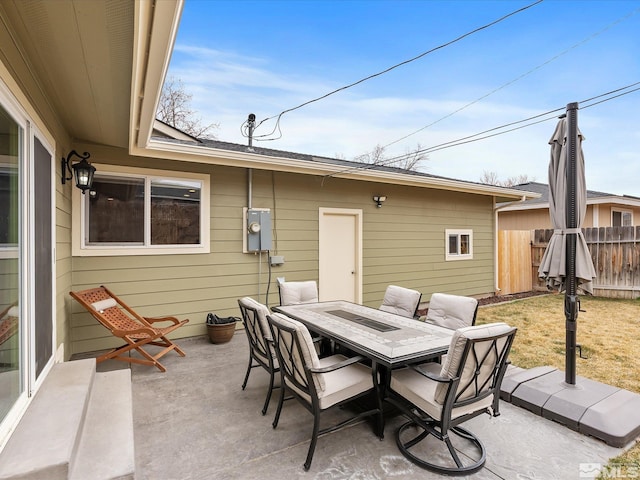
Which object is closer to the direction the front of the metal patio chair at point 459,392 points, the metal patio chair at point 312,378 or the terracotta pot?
the terracotta pot

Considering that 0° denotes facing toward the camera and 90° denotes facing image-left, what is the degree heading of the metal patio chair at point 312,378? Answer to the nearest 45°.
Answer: approximately 225°

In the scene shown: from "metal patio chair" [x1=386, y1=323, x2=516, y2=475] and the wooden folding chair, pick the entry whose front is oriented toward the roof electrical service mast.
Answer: the metal patio chair

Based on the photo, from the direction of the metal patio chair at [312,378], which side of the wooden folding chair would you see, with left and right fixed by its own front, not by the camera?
front

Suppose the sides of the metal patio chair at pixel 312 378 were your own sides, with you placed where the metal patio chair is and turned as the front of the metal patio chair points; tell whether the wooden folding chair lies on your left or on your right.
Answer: on your left

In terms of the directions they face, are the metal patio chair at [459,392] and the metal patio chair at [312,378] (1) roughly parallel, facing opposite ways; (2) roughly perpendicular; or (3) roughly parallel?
roughly perpendicular

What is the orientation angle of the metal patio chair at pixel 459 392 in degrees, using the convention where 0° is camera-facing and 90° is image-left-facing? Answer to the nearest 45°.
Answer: approximately 135°

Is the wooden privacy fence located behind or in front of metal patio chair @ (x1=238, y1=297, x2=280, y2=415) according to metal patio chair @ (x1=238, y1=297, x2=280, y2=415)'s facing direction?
in front

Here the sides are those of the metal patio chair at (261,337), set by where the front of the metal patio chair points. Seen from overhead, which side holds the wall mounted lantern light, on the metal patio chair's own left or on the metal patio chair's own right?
on the metal patio chair's own left

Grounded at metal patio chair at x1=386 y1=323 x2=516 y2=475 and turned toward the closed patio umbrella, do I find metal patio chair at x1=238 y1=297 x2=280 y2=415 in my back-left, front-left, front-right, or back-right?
back-left

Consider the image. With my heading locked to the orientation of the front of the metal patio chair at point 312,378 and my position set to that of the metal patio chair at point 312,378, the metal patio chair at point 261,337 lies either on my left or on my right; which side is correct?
on my left

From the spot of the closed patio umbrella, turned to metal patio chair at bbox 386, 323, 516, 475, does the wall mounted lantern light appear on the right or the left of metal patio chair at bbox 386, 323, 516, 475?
right
